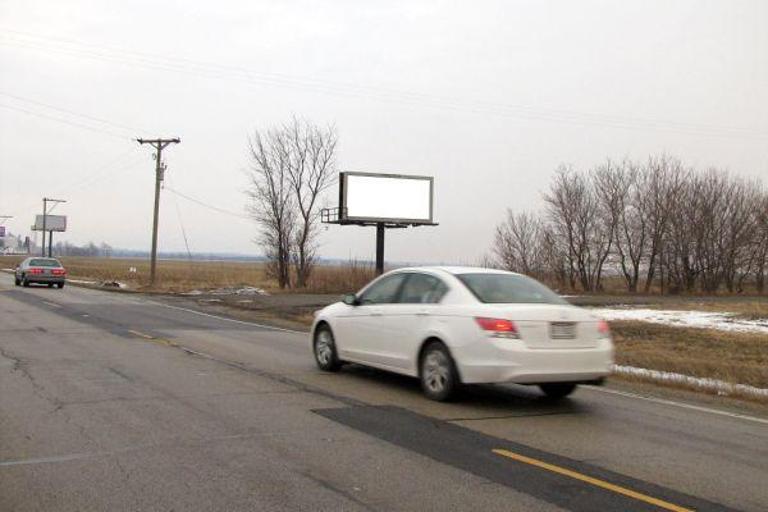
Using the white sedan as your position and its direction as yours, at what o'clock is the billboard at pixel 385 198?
The billboard is roughly at 1 o'clock from the white sedan.

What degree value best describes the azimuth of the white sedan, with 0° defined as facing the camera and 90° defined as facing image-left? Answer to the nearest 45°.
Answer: approximately 135°

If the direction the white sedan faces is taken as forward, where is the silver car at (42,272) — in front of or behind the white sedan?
in front
